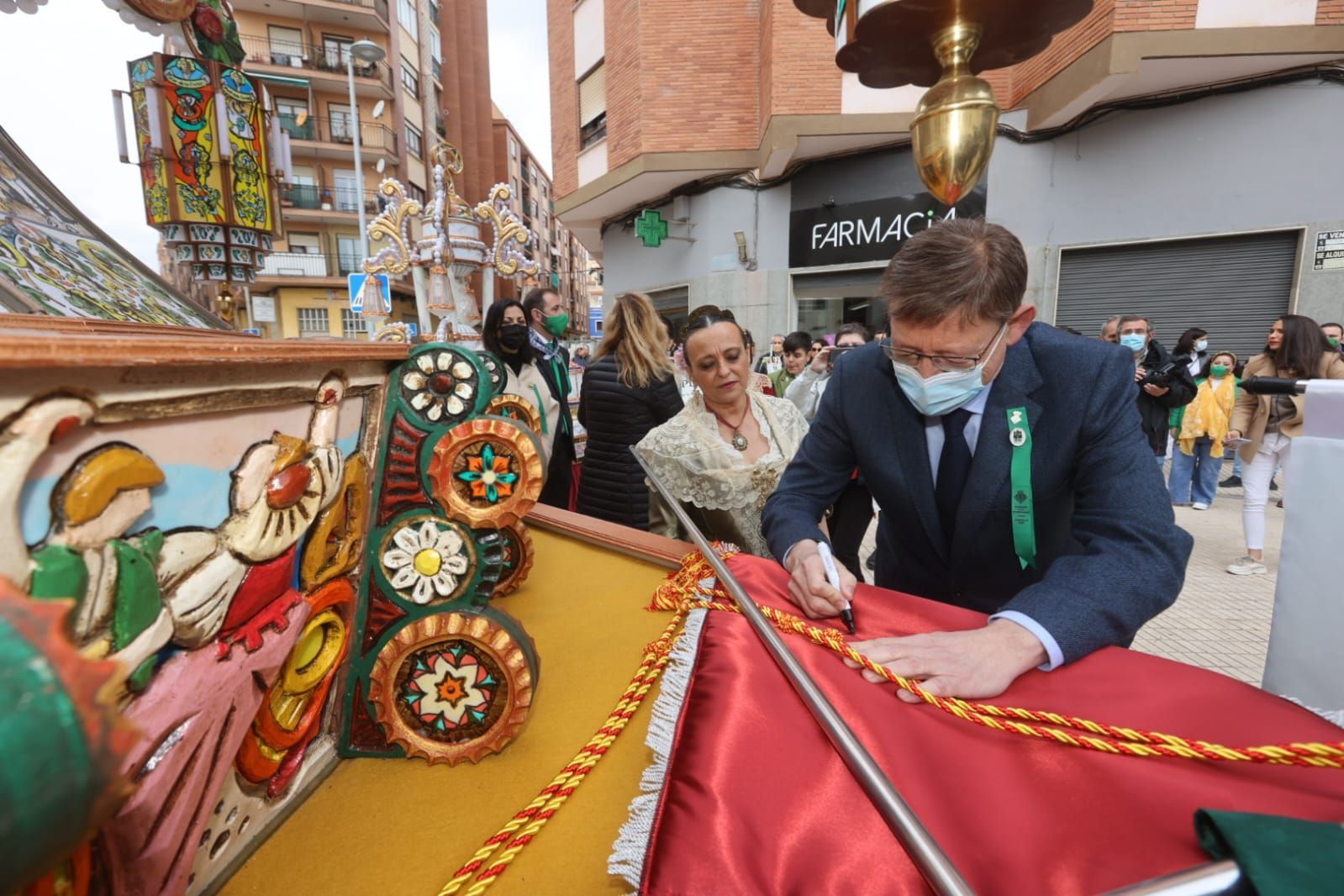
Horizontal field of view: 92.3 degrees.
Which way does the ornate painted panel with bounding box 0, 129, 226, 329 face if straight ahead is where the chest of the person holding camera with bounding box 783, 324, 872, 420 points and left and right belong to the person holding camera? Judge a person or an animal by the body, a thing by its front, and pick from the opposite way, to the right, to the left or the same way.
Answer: to the left

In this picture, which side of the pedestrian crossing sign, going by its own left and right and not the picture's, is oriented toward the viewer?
front

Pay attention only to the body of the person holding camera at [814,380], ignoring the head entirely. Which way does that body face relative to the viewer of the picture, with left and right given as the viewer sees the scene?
facing the viewer

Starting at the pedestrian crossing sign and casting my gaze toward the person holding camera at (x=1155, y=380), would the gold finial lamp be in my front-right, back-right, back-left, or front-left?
front-right

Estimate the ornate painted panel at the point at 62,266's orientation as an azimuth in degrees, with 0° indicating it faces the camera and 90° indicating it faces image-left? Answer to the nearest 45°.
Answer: approximately 315°

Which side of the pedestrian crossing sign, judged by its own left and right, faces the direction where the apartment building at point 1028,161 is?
left

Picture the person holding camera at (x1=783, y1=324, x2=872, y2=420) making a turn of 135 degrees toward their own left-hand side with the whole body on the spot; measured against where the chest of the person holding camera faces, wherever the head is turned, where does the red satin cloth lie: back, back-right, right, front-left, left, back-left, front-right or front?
back-right

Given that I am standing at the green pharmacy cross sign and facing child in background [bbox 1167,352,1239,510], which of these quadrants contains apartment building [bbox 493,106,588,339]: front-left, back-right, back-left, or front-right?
back-left

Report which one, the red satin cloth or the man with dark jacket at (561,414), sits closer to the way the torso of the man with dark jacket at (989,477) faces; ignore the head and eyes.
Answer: the red satin cloth

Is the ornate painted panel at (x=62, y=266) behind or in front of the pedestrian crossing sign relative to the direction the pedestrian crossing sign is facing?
in front

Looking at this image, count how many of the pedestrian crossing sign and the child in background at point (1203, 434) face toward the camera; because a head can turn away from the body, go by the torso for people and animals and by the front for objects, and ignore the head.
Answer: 2

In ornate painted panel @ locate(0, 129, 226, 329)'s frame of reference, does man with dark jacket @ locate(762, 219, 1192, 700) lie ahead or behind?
ahead

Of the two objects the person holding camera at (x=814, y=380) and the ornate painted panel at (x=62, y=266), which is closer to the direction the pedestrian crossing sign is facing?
the ornate painted panel

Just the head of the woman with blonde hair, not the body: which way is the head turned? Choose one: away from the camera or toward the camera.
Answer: away from the camera

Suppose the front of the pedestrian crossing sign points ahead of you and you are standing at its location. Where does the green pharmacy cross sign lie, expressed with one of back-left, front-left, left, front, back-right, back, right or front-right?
back-left
